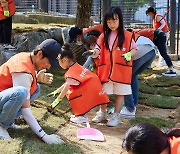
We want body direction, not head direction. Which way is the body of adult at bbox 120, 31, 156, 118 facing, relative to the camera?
to the viewer's left

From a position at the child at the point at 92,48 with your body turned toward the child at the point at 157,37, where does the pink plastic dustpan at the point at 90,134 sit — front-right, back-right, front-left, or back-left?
back-right

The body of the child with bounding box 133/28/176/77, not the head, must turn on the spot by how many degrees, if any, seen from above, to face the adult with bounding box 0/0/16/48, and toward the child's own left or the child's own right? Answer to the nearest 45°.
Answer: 0° — they already face them

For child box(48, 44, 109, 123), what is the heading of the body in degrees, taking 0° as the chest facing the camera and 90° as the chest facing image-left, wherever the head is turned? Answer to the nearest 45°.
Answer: approximately 90°

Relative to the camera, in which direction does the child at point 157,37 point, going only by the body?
to the viewer's left

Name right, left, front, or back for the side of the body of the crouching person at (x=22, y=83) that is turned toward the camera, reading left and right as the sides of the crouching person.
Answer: right

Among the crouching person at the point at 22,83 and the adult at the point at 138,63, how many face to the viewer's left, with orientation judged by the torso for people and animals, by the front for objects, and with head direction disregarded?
1
